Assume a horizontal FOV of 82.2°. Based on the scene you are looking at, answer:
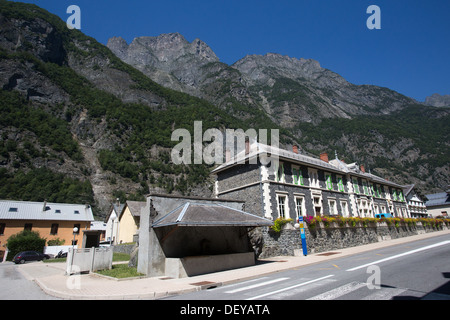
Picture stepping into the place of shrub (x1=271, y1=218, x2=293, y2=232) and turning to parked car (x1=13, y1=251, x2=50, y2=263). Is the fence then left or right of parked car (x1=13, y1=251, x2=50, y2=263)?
left

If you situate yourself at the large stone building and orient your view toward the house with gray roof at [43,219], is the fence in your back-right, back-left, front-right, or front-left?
front-left

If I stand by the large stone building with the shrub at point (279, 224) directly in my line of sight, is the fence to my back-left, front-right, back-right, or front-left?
front-right

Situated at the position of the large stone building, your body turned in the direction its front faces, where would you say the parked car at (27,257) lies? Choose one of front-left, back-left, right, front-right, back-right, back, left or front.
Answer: back-right

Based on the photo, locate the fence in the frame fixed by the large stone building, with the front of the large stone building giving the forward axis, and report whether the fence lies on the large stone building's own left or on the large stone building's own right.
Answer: on the large stone building's own right

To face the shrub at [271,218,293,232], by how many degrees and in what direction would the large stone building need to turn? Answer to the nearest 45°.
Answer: approximately 45° to its right

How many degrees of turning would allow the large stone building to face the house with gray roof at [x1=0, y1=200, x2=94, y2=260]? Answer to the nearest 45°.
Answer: approximately 135° to its right

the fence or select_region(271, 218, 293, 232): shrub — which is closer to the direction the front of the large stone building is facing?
the shrub

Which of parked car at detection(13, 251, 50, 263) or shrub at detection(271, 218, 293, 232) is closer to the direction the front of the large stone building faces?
the shrub
